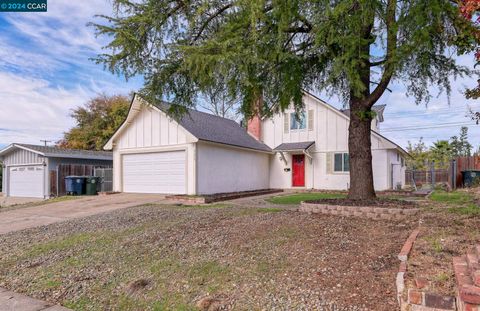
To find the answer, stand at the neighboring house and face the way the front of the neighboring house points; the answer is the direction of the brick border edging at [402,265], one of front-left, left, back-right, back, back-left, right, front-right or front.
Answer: front-left

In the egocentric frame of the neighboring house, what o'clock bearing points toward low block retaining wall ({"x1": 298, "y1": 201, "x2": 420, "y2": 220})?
The low block retaining wall is roughly at 10 o'clock from the neighboring house.

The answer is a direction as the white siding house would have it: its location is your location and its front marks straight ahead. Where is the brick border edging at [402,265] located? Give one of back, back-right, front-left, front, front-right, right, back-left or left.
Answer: front-left

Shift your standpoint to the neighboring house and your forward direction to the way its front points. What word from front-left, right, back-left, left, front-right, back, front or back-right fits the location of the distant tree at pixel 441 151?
back-left

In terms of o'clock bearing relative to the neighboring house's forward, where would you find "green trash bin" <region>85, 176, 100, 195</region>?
The green trash bin is roughly at 9 o'clock from the neighboring house.

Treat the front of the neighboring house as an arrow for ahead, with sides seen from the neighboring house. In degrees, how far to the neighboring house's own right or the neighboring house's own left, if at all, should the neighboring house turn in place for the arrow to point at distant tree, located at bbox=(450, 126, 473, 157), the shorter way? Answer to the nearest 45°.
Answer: approximately 135° to the neighboring house's own left

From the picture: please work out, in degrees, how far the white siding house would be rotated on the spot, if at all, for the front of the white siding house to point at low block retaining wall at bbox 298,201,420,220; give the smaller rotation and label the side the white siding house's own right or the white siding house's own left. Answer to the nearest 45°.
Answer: approximately 45° to the white siding house's own left

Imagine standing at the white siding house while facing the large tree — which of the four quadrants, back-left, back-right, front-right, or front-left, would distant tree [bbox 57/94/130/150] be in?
back-right

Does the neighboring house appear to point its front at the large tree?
no

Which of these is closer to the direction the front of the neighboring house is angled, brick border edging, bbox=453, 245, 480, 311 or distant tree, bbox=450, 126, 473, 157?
the brick border edging

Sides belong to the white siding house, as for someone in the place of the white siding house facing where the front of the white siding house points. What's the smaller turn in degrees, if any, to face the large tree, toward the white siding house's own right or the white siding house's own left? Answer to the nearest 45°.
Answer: approximately 45° to the white siding house's own left

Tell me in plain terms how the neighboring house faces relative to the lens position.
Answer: facing the viewer and to the left of the viewer
